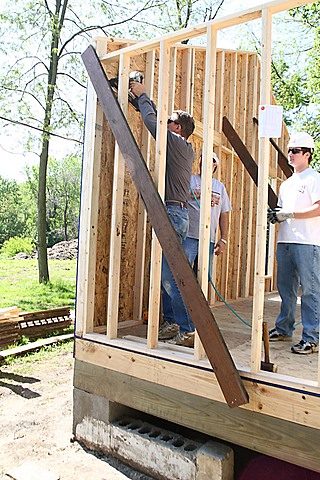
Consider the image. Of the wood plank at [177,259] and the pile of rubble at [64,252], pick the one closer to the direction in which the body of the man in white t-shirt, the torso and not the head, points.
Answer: the wood plank

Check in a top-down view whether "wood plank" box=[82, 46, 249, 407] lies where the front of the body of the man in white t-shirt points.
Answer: yes

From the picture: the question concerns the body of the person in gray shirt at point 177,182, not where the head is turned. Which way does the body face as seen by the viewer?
to the viewer's left

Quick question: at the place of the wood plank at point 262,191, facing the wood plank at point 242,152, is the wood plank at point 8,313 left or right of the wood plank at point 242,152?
left

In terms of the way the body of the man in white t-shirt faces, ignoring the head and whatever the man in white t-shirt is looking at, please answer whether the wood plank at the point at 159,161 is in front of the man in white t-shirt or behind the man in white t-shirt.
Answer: in front

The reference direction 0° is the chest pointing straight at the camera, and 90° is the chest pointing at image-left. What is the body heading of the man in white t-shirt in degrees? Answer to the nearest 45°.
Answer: approximately 45°
